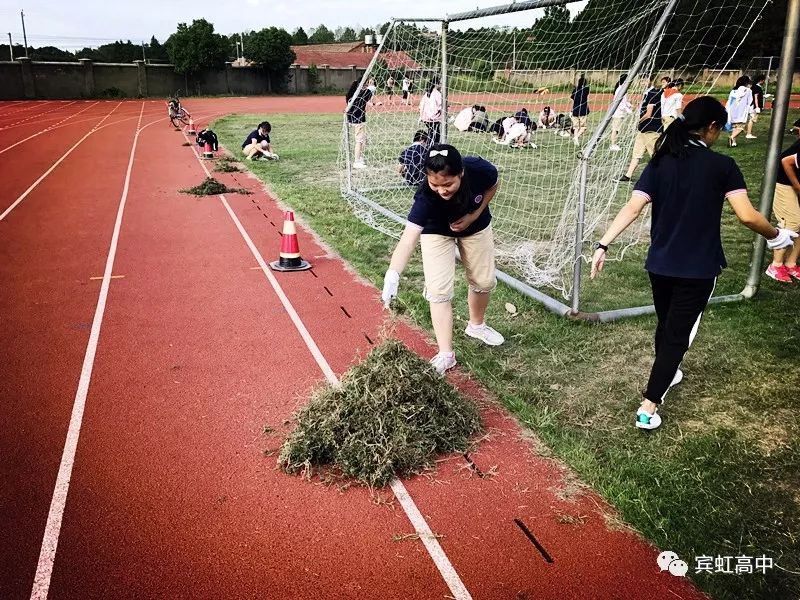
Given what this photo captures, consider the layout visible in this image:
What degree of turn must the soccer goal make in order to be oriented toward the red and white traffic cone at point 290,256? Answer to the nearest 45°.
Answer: approximately 180°

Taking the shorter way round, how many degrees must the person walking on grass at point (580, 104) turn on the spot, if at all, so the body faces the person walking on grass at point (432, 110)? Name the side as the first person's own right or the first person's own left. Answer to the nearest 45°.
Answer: approximately 135° to the first person's own left

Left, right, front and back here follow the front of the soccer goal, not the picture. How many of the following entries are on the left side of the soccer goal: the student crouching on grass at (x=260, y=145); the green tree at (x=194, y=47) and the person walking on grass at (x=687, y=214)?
2

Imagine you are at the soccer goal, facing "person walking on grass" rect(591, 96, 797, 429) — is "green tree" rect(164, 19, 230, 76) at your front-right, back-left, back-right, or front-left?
back-right

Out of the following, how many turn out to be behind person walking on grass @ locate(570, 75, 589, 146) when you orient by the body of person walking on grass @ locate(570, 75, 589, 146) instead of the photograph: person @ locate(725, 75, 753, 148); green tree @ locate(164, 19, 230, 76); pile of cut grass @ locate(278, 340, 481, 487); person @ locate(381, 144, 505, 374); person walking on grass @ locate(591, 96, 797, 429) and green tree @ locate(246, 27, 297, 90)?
3

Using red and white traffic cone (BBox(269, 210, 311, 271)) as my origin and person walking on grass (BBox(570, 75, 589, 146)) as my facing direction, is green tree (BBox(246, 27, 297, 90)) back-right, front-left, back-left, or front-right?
front-left

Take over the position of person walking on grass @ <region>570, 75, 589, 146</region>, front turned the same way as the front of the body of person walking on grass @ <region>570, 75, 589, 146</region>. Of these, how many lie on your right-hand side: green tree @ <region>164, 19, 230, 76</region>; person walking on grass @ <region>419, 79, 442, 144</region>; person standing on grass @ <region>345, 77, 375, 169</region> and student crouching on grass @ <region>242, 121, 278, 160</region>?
0

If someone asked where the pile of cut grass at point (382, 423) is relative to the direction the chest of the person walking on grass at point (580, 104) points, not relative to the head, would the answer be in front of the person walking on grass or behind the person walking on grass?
behind

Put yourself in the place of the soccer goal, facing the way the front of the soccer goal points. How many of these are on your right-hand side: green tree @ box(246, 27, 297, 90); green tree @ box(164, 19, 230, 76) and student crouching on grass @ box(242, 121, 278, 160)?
0

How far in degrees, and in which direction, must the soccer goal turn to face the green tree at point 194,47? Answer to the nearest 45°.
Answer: approximately 90° to its left

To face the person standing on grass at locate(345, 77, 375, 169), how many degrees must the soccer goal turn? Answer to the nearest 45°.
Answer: approximately 90° to its left
